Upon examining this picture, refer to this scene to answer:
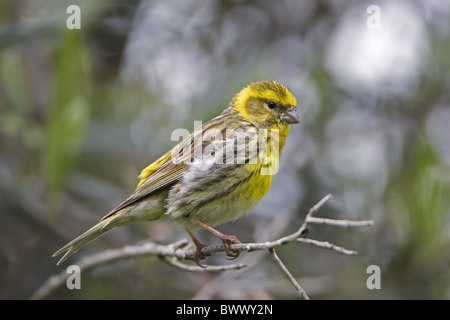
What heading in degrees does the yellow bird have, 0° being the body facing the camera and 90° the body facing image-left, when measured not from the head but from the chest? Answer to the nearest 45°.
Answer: approximately 270°
